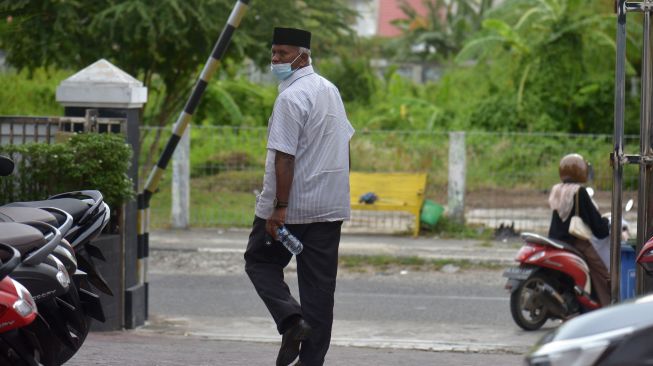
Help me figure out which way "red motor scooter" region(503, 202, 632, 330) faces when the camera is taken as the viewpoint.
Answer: facing away from the viewer and to the right of the viewer

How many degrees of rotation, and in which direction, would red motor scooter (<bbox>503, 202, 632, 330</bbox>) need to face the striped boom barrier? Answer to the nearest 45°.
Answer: approximately 135° to its left

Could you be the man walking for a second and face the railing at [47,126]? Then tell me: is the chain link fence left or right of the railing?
right

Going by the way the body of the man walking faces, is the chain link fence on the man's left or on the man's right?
on the man's right

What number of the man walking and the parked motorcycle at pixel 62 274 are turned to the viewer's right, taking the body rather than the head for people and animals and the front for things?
0

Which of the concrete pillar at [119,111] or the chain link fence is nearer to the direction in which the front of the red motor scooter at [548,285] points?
the chain link fence

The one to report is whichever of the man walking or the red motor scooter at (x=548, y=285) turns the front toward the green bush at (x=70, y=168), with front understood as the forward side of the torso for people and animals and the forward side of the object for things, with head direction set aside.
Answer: the man walking

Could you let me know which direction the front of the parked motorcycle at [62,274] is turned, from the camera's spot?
facing away from the viewer and to the left of the viewer

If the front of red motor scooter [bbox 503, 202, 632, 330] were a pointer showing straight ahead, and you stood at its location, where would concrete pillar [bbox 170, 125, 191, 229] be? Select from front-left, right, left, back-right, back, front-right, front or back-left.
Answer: left

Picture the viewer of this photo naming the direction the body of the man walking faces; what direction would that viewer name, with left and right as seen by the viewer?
facing away from the viewer and to the left of the viewer
